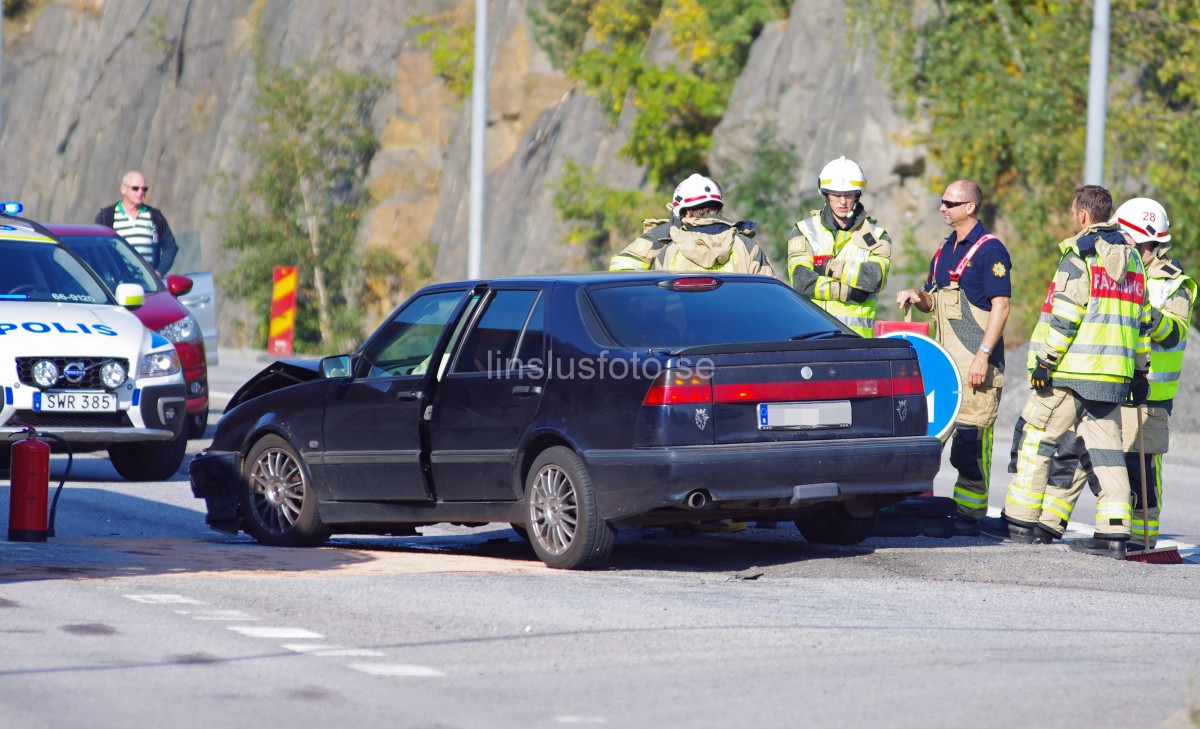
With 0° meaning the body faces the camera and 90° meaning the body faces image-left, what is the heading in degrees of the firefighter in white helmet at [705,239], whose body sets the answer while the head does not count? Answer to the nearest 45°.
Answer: approximately 180°

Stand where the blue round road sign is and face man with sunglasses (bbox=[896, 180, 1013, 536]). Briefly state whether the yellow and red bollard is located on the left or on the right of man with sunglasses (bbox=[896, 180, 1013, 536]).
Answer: left

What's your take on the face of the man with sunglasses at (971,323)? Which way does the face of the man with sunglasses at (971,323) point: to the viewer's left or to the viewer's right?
to the viewer's left

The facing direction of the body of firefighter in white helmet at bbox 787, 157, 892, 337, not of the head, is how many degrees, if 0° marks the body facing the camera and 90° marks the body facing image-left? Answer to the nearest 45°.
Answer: approximately 0°

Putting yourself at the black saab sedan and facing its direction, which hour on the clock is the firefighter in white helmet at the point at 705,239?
The firefighter in white helmet is roughly at 2 o'clock from the black saab sedan.

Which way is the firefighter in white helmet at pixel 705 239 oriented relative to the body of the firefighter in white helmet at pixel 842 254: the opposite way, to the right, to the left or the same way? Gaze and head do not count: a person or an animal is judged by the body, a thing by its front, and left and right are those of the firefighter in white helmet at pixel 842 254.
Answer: the opposite way

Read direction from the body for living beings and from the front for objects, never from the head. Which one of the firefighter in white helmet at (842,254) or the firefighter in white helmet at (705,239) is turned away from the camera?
the firefighter in white helmet at (705,239)

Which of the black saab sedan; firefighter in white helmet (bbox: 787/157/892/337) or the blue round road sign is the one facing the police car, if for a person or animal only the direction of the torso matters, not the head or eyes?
the black saab sedan

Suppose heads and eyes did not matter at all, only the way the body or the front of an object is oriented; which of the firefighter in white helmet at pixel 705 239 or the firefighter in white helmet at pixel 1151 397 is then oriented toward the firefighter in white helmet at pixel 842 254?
the firefighter in white helmet at pixel 1151 397
